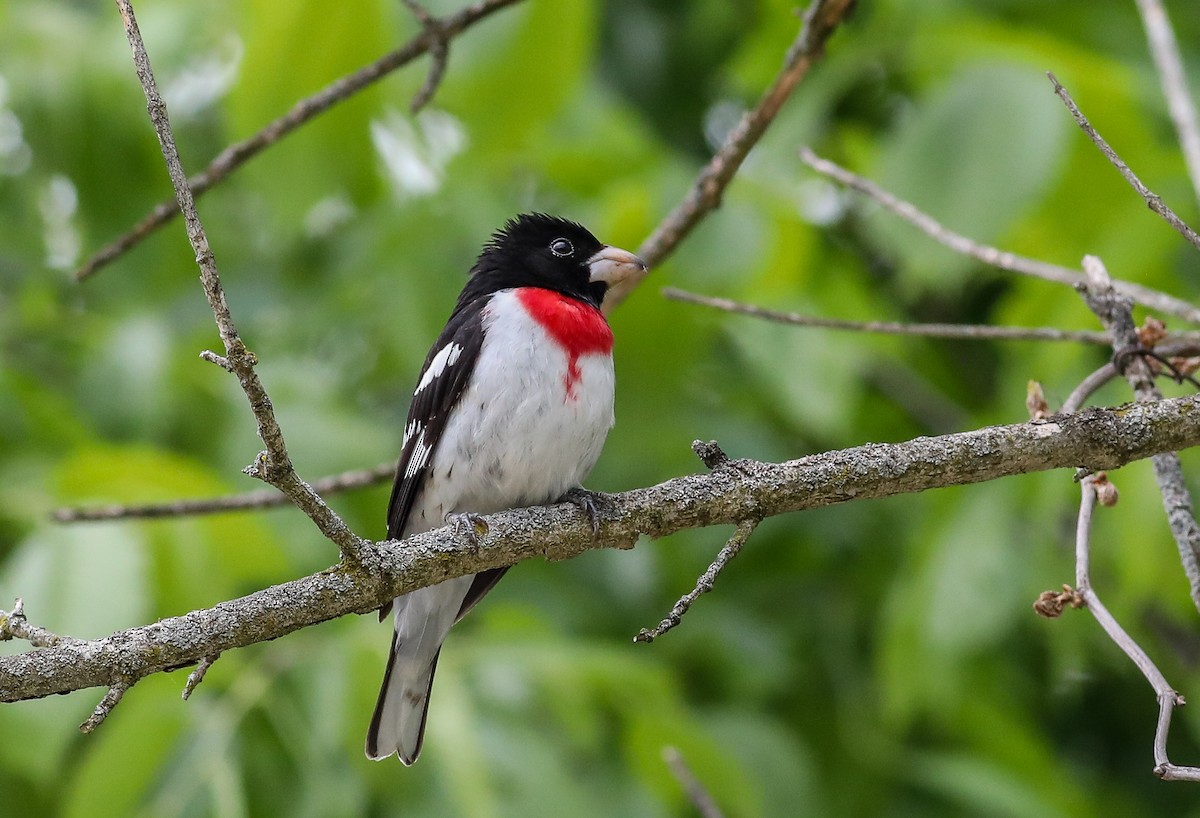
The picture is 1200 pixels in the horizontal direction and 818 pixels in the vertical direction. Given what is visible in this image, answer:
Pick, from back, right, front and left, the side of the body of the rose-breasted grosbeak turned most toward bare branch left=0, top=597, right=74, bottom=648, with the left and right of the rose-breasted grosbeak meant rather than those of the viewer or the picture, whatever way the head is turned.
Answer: right

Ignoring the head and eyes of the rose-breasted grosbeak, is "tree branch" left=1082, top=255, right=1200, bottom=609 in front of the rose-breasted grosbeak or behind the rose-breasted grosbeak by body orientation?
in front

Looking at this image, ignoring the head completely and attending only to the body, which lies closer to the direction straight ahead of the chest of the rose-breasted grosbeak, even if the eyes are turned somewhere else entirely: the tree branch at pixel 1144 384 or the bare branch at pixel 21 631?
the tree branch

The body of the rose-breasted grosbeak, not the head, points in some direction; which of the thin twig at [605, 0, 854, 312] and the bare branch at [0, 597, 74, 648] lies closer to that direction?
the thin twig

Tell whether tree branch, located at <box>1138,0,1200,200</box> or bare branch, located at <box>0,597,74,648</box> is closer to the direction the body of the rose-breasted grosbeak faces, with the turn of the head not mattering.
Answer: the tree branch

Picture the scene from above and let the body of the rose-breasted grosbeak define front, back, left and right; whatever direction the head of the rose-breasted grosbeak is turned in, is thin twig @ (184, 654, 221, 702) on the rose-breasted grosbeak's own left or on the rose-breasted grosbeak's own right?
on the rose-breasted grosbeak's own right

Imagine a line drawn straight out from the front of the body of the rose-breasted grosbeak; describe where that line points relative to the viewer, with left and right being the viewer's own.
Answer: facing the viewer and to the right of the viewer

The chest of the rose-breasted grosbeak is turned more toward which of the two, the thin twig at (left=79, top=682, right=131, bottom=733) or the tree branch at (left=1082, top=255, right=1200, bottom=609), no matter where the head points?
the tree branch
